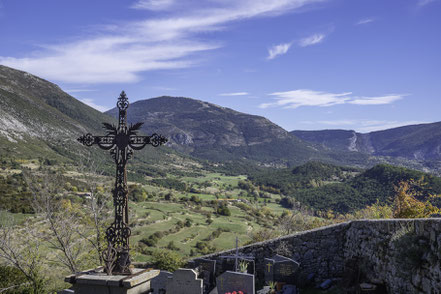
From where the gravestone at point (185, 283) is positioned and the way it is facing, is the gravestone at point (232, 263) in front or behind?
behind

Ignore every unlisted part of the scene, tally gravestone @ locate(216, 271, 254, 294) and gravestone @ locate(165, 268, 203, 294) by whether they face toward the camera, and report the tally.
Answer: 2

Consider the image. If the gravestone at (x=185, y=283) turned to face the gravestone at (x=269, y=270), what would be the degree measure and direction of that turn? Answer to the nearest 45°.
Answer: approximately 135° to its left

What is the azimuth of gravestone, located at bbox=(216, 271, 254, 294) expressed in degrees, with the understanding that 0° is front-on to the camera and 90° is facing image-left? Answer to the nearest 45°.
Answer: approximately 0°

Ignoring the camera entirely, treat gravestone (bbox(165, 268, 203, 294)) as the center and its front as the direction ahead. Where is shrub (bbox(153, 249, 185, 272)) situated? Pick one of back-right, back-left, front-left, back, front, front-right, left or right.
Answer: back

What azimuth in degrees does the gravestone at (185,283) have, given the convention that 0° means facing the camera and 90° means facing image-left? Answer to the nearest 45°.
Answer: approximately 0°

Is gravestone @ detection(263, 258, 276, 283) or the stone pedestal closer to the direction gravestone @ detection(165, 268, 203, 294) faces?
the stone pedestal
